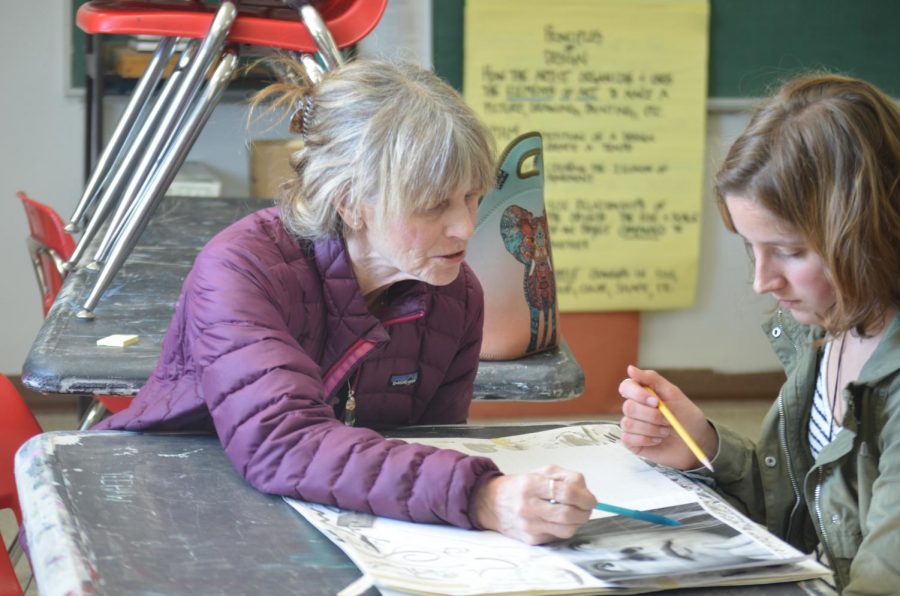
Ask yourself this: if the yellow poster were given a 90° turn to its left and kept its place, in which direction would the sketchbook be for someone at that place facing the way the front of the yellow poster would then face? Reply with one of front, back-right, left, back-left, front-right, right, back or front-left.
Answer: right

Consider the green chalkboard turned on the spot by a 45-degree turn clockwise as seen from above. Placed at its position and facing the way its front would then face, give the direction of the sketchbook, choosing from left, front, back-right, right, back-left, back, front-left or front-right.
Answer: front-left

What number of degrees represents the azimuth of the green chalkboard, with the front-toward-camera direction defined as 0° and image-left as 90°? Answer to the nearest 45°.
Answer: approximately 0°

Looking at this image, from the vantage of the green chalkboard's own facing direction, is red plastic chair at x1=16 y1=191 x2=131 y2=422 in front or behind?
in front

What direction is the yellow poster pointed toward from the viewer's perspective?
toward the camera

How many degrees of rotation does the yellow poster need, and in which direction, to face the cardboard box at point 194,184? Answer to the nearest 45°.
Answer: approximately 45° to its right

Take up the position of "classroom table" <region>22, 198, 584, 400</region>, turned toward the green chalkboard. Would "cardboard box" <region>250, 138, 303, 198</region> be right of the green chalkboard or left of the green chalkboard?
left

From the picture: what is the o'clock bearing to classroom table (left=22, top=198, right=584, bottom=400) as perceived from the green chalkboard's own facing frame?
The classroom table is roughly at 1 o'clock from the green chalkboard.

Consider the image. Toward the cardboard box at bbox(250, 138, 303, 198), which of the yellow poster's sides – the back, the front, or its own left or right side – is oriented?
right
